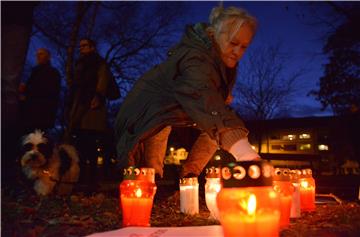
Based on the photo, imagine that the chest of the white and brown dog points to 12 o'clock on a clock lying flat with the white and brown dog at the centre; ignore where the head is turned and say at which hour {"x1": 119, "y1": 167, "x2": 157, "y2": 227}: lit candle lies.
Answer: The lit candle is roughly at 10 o'clock from the white and brown dog.

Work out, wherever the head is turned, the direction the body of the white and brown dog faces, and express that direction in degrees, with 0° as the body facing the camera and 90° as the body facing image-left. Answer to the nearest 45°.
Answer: approximately 45°

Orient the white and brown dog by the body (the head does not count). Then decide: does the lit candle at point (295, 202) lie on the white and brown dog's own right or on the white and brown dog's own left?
on the white and brown dog's own left

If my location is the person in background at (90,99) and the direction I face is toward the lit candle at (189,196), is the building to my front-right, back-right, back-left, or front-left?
back-left

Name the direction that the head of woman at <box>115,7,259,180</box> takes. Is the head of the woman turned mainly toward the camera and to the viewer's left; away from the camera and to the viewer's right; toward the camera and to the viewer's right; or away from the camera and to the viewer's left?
toward the camera and to the viewer's right

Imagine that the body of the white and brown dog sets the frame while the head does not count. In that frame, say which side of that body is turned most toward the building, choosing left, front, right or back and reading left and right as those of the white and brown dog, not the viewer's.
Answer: back

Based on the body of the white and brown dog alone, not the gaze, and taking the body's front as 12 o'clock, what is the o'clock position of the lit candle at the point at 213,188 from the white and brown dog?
The lit candle is roughly at 10 o'clock from the white and brown dog.

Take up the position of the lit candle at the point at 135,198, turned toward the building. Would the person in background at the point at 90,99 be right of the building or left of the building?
left

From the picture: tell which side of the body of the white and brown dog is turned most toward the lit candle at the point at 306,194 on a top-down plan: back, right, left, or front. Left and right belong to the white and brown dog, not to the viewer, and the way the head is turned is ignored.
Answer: left
